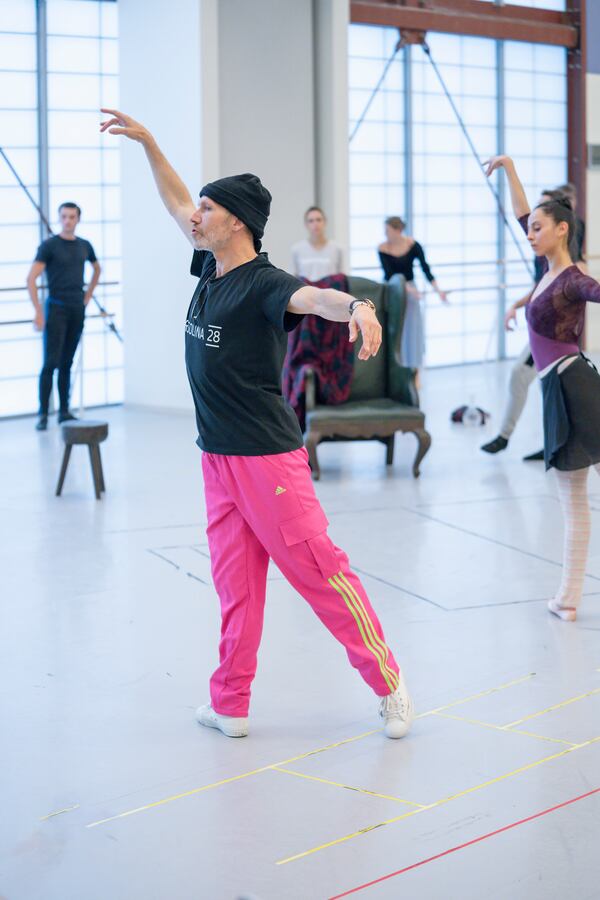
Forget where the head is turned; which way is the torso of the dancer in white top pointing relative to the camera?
toward the camera

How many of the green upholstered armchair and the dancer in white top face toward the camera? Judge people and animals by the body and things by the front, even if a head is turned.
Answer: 2

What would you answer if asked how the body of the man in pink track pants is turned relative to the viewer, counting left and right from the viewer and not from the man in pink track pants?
facing the viewer and to the left of the viewer

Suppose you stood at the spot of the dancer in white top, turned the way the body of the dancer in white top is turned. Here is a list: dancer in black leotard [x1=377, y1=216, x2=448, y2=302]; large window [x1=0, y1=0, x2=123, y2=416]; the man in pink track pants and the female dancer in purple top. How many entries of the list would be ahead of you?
2

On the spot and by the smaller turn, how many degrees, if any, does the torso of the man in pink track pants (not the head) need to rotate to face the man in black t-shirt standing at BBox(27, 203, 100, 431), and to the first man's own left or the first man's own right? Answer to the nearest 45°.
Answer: approximately 135° to the first man's own right

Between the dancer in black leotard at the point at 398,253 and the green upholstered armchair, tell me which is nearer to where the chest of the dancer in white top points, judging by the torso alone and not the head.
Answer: the green upholstered armchair

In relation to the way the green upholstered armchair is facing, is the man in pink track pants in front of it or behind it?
in front

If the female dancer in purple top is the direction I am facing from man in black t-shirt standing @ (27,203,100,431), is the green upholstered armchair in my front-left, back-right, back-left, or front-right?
front-left

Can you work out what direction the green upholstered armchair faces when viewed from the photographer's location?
facing the viewer

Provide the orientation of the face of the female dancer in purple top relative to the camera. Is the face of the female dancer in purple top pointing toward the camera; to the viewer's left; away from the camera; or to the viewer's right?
to the viewer's left

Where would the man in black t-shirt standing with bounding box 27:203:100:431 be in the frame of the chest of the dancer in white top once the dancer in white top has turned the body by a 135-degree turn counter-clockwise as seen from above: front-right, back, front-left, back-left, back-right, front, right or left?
back-left

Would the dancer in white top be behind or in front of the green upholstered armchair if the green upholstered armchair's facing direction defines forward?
behind

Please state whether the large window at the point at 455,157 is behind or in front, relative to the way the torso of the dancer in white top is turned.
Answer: behind

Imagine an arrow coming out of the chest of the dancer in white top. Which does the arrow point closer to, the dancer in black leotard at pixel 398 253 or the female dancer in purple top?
the female dancer in purple top

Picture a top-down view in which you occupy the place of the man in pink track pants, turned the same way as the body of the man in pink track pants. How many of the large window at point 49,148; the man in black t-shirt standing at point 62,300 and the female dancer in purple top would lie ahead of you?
0

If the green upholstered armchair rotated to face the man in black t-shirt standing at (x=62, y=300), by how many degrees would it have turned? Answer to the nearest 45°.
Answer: approximately 135° to its right
